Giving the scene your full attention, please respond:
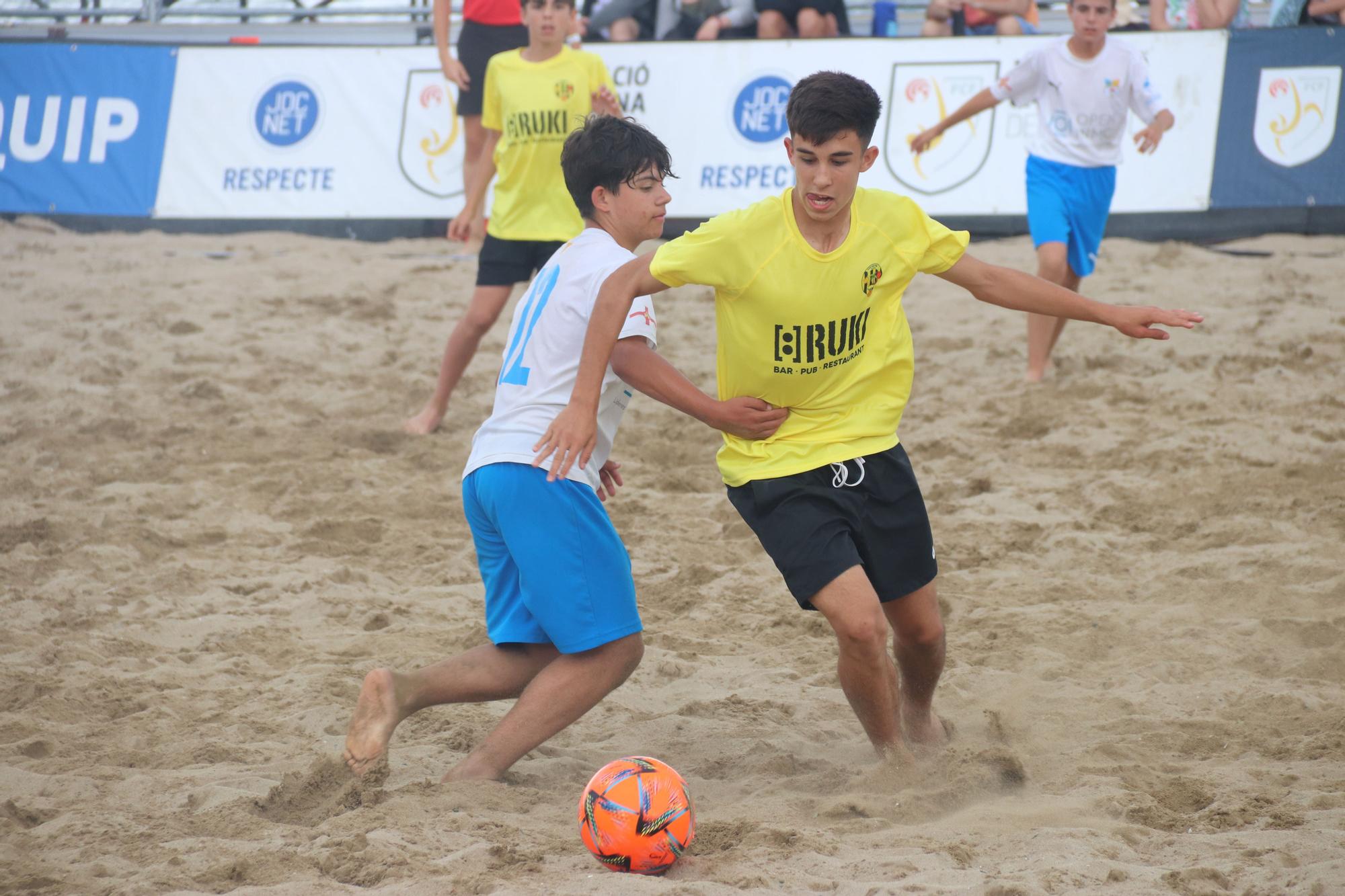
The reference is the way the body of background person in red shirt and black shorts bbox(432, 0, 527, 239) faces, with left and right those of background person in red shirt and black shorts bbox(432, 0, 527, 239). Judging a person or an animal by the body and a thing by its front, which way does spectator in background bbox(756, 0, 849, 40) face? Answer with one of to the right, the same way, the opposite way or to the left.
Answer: the same way

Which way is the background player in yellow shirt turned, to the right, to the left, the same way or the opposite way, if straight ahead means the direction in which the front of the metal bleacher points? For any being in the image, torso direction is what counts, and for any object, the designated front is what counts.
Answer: the same way

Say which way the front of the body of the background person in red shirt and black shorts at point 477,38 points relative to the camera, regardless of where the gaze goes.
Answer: toward the camera

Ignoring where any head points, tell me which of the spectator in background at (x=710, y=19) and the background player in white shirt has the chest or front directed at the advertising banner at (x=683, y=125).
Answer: the spectator in background

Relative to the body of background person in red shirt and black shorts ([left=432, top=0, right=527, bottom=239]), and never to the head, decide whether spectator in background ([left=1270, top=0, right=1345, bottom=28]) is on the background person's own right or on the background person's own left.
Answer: on the background person's own left

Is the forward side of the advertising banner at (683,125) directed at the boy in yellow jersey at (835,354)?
yes

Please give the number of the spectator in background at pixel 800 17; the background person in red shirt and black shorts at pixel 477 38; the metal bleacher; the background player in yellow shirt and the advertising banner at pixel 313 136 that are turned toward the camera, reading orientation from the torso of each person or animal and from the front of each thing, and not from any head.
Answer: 5

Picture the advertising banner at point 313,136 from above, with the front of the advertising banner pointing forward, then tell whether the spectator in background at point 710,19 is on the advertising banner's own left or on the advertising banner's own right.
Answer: on the advertising banner's own left

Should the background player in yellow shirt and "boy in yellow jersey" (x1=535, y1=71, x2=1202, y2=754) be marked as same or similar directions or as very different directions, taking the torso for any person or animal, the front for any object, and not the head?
same or similar directions

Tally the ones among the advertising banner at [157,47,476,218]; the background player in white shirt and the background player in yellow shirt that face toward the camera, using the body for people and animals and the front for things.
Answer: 3

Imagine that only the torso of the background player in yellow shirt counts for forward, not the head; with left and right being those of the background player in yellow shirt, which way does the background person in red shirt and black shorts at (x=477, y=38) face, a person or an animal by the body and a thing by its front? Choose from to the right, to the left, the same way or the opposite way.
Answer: the same way

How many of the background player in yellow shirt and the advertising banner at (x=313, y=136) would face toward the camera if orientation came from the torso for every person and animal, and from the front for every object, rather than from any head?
2

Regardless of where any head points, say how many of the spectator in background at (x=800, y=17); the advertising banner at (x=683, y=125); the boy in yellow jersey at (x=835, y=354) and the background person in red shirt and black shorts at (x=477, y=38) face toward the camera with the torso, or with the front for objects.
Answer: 4

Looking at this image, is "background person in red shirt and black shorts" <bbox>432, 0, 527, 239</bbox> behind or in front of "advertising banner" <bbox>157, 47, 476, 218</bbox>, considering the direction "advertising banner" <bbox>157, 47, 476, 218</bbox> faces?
in front

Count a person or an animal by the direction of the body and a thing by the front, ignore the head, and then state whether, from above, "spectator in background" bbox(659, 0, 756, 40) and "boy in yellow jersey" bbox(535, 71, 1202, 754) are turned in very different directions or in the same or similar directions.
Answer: same or similar directions

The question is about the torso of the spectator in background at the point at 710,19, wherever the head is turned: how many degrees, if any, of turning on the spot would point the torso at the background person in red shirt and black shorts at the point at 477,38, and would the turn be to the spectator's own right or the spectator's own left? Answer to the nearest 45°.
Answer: approximately 45° to the spectator's own right

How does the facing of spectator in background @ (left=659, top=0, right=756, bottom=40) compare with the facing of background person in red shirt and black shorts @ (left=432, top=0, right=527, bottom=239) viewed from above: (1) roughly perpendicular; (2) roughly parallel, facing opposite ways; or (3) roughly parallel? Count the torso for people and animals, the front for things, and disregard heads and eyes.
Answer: roughly parallel

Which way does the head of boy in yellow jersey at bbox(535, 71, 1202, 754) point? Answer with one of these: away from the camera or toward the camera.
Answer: toward the camera
